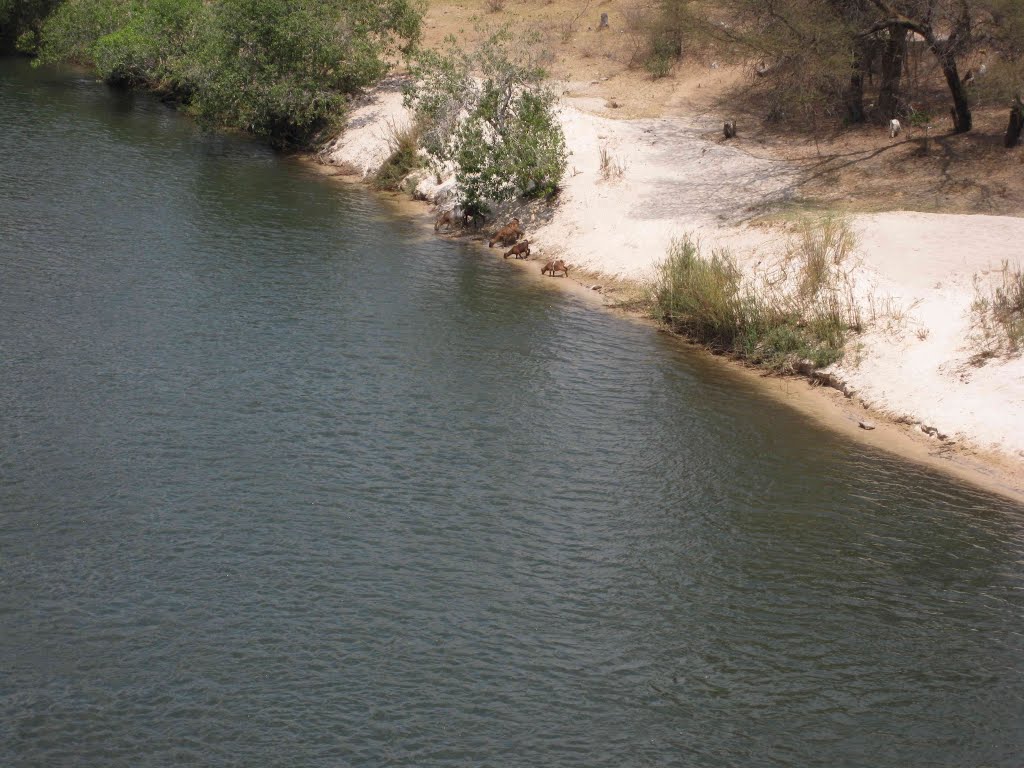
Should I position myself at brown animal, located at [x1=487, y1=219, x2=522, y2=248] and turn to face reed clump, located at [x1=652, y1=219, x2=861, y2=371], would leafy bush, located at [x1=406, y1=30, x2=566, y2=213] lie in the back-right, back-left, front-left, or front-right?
back-left

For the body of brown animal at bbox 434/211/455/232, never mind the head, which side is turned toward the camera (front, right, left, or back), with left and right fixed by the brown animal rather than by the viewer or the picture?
left

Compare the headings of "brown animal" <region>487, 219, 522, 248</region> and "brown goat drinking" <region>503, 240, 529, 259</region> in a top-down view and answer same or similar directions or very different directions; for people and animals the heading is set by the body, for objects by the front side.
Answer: same or similar directions

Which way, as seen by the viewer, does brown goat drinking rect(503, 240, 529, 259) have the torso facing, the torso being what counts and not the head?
to the viewer's left

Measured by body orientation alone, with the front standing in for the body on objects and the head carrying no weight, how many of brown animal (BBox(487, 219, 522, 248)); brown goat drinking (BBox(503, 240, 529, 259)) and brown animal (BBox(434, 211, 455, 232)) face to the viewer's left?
3

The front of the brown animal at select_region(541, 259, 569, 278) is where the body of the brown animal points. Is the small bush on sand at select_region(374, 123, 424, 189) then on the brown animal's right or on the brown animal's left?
on the brown animal's right

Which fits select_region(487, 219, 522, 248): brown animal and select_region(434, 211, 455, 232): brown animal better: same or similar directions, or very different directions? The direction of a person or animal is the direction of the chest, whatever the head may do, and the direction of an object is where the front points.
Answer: same or similar directions

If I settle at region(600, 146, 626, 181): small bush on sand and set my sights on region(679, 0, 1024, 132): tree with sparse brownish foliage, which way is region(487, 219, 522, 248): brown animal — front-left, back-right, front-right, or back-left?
back-right

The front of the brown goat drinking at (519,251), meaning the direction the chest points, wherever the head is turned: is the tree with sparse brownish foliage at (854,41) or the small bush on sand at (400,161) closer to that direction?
the small bush on sand

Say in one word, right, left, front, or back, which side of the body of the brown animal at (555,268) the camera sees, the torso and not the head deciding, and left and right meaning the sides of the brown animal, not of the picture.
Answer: left

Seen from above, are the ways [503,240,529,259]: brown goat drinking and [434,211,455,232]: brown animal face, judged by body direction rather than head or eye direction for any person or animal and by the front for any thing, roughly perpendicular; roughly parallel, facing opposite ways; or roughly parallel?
roughly parallel

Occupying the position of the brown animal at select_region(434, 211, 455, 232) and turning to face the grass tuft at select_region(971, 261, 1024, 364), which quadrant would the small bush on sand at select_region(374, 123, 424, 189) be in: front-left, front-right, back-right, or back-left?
back-left

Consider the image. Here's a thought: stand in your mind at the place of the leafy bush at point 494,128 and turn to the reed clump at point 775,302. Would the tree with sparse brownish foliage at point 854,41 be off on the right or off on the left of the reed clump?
left

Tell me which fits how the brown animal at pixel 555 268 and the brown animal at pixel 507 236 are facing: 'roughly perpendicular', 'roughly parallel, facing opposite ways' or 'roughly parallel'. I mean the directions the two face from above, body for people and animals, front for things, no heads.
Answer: roughly parallel

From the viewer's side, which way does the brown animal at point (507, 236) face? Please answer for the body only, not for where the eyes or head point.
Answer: to the viewer's left

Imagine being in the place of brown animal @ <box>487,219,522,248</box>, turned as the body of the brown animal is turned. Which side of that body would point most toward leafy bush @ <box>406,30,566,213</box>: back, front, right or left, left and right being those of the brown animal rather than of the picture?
right
